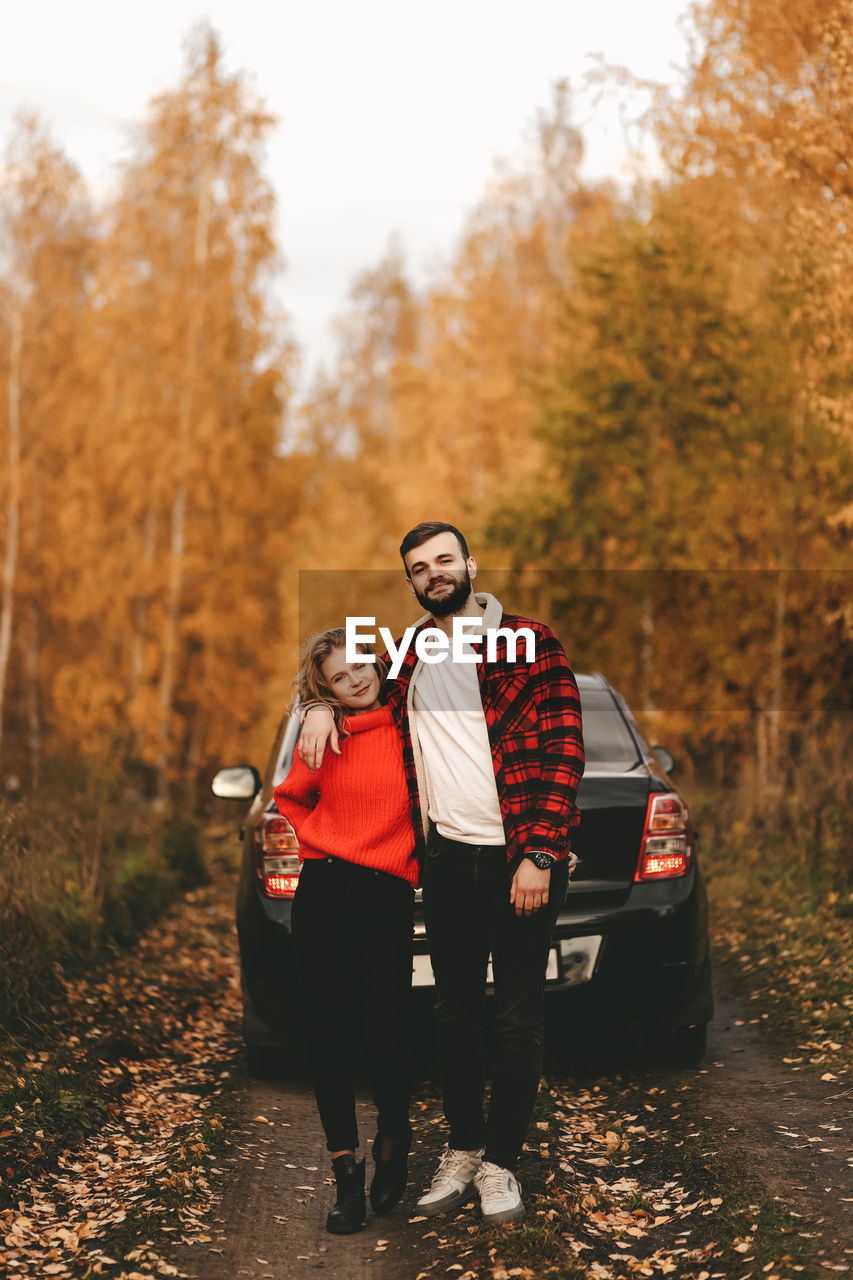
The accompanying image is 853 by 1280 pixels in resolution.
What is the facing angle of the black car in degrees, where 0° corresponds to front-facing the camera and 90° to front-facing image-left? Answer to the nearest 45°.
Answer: approximately 180°

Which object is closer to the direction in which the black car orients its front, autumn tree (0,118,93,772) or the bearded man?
the autumn tree

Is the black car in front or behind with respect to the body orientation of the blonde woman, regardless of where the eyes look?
behind

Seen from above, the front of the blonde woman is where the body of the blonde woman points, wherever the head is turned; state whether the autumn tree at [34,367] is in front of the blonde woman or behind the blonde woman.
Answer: behind

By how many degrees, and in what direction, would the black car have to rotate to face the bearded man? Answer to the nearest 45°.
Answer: approximately 180°

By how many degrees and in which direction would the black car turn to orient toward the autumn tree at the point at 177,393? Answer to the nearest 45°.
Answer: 0° — it already faces it

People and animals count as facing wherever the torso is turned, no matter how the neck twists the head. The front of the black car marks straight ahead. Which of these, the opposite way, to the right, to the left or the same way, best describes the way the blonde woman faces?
the opposite way
